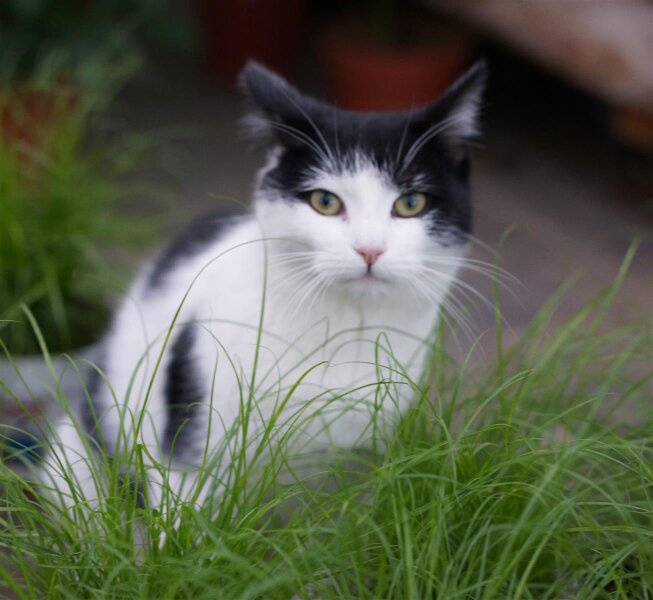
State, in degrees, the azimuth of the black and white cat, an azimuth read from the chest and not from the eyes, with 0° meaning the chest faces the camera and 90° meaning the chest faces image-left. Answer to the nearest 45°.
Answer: approximately 315°
